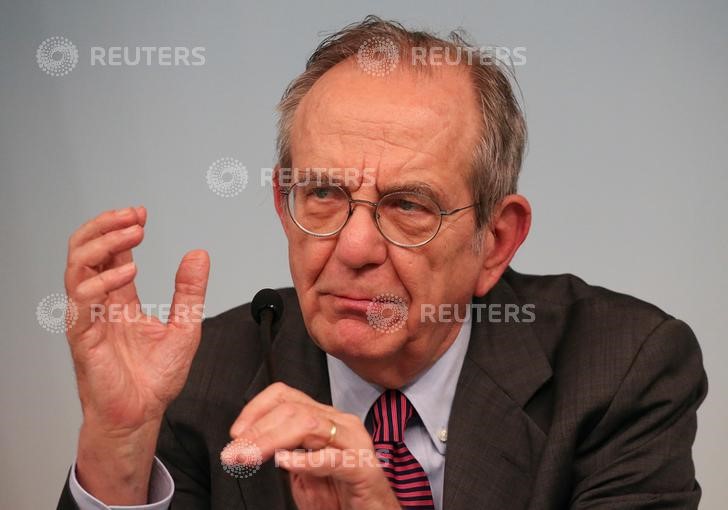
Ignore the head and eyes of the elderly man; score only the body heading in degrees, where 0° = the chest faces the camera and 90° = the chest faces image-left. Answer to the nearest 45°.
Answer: approximately 45°
